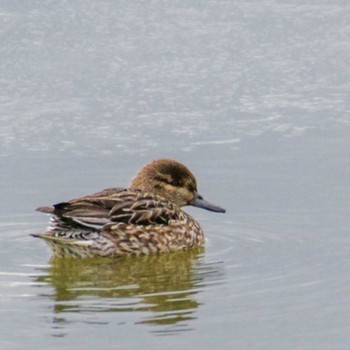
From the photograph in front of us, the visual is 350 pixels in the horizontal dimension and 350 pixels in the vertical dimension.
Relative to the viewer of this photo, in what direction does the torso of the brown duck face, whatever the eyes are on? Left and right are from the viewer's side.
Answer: facing to the right of the viewer
